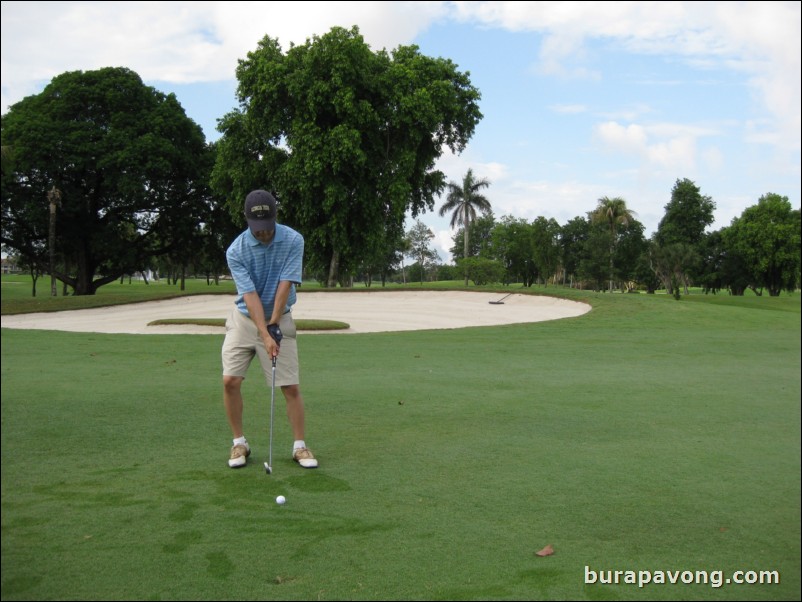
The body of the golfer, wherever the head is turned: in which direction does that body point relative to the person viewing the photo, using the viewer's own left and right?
facing the viewer

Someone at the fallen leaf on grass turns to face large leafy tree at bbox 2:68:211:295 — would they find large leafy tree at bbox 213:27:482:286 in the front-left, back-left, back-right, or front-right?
front-right

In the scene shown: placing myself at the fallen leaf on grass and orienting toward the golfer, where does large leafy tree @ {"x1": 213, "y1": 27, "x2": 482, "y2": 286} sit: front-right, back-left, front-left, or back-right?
front-right

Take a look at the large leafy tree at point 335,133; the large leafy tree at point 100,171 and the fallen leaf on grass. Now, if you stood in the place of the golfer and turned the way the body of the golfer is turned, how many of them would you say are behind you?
2

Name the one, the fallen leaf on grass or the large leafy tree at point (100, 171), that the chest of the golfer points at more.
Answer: the fallen leaf on grass

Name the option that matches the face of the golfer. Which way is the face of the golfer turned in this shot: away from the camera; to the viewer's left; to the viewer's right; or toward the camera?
toward the camera

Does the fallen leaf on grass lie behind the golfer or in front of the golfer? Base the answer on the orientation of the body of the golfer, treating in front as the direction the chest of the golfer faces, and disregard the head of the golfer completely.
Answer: in front

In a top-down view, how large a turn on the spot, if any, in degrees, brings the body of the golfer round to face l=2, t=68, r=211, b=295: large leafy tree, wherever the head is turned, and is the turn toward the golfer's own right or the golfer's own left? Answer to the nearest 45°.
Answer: approximately 180°

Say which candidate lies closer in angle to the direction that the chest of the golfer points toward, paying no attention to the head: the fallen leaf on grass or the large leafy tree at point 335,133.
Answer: the fallen leaf on grass

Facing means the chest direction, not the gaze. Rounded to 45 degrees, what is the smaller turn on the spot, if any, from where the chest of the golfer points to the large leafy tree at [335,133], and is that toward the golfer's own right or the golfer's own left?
approximately 180°
